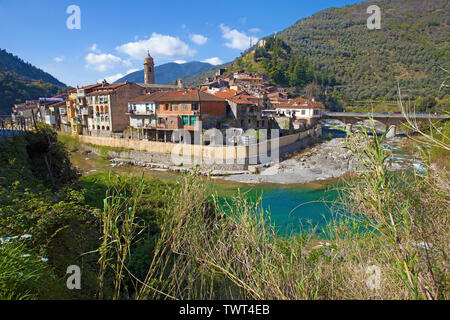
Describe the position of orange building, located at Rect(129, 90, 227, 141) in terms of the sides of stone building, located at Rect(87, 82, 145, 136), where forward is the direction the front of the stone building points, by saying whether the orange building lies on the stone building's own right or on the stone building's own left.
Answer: on the stone building's own left

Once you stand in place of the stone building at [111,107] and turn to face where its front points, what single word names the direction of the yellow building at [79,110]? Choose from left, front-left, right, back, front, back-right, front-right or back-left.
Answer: right

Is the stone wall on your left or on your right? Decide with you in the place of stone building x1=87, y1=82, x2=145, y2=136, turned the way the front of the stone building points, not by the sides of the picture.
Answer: on your left
